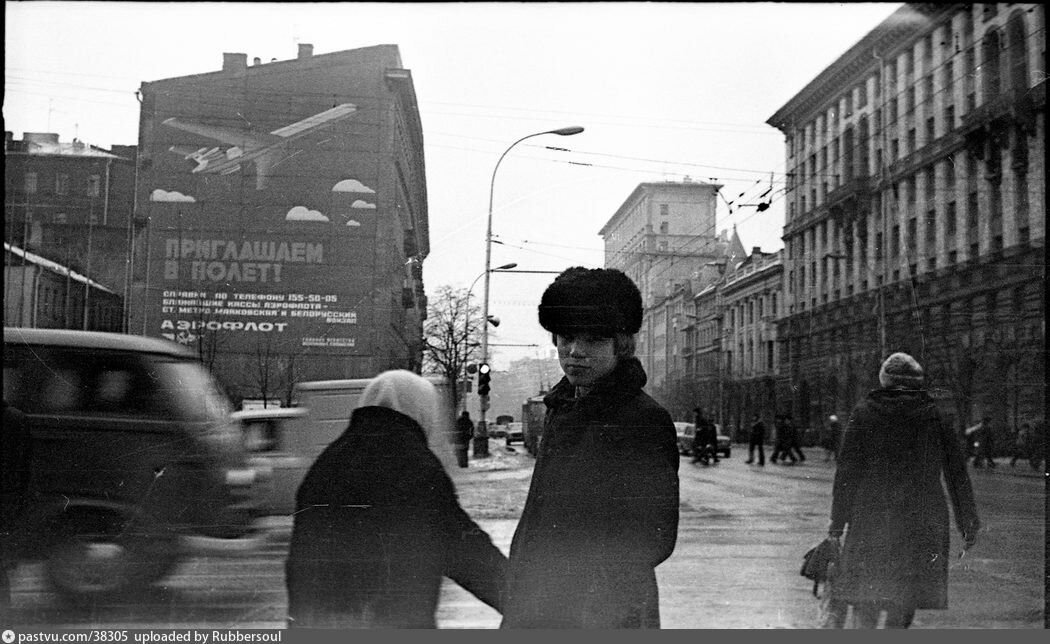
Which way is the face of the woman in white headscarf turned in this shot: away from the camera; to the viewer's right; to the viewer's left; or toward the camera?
away from the camera

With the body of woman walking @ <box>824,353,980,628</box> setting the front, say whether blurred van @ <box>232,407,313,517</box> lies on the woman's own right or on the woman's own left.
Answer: on the woman's own left

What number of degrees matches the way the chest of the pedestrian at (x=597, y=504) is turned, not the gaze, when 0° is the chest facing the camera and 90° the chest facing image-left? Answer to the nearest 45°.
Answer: approximately 45°

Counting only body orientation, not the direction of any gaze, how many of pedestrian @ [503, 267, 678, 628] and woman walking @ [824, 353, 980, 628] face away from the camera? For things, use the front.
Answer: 1

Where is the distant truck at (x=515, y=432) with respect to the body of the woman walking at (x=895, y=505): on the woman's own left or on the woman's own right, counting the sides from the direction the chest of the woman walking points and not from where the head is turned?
on the woman's own left

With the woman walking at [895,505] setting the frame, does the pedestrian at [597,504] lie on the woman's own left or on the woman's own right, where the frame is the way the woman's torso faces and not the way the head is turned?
on the woman's own left

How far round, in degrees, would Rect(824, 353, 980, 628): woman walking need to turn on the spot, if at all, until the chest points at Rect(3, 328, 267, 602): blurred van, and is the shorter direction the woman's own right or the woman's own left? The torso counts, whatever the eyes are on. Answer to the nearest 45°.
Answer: approximately 135° to the woman's own left

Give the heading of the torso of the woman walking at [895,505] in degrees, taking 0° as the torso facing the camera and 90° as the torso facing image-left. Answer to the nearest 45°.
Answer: approximately 180°
